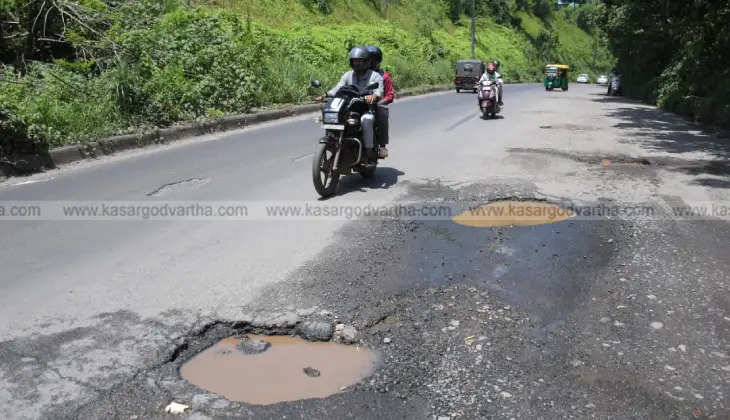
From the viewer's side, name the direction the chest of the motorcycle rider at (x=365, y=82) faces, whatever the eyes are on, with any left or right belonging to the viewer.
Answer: facing the viewer and to the left of the viewer

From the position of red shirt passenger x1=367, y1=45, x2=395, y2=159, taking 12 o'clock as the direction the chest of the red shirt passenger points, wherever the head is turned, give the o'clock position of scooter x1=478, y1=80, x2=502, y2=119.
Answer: The scooter is roughly at 5 o'clock from the red shirt passenger.

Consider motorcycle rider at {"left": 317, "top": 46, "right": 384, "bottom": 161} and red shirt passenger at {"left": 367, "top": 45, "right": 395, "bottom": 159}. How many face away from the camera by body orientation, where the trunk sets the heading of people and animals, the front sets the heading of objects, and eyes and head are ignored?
0

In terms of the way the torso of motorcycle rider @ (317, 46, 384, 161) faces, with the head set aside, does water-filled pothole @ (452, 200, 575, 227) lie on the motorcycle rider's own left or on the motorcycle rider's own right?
on the motorcycle rider's own left

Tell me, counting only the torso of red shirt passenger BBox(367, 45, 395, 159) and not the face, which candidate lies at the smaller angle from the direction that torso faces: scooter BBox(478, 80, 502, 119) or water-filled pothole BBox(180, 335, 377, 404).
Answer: the water-filled pothole

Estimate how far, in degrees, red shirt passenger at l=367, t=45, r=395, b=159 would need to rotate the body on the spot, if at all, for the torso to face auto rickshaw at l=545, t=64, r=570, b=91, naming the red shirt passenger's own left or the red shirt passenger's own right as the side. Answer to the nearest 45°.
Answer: approximately 135° to the red shirt passenger's own right

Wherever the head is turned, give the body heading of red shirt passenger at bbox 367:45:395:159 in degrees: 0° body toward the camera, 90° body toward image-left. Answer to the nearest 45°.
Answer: approximately 45°

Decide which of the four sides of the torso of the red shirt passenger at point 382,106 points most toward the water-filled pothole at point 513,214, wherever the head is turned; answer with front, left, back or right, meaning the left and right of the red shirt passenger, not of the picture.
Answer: left

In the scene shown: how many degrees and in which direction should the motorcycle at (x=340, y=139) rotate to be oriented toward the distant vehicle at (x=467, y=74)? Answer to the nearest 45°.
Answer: approximately 135° to its right
